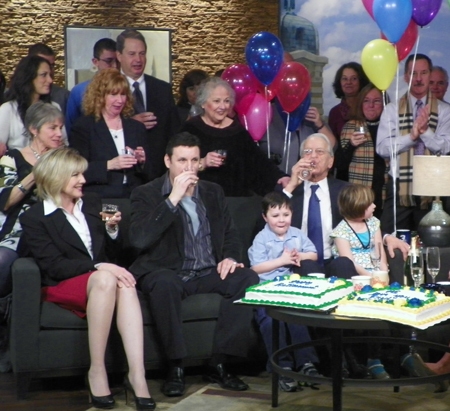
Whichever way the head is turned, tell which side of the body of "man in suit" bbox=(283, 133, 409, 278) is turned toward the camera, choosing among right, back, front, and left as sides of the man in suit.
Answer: front

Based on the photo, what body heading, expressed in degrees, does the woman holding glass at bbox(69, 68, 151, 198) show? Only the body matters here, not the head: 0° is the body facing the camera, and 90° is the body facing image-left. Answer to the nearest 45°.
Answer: approximately 315°

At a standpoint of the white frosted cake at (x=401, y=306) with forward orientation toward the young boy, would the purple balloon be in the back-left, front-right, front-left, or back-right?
front-right

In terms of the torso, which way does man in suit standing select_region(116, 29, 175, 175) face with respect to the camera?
toward the camera

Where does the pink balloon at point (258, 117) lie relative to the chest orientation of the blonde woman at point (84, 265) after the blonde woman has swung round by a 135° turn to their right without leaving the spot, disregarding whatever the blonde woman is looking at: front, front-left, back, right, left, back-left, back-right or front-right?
back-right

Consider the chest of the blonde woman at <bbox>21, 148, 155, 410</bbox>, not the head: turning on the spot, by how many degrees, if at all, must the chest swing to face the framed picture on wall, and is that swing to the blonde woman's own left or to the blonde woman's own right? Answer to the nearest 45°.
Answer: approximately 135° to the blonde woman's own left

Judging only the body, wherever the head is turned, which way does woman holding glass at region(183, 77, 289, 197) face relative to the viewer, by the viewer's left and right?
facing the viewer

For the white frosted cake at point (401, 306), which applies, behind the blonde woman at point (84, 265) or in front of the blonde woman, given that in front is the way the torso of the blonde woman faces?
in front

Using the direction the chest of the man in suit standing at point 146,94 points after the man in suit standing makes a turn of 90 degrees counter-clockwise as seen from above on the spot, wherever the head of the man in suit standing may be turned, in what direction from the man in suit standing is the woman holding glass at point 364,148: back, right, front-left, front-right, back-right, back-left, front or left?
front

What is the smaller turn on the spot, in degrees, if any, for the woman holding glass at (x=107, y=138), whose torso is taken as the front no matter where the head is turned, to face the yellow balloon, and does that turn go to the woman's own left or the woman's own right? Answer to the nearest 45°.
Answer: approximately 45° to the woman's own left

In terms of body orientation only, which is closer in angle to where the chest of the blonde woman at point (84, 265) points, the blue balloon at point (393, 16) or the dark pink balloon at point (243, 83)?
the blue balloon

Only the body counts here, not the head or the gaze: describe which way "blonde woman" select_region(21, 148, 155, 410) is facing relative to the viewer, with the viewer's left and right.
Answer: facing the viewer and to the right of the viewer

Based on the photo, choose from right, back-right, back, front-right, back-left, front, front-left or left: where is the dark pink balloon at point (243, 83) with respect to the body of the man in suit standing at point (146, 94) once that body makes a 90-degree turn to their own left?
front

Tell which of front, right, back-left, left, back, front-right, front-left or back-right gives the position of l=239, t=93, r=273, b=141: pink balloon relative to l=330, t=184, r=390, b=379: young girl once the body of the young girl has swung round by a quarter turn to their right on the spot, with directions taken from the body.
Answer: right
